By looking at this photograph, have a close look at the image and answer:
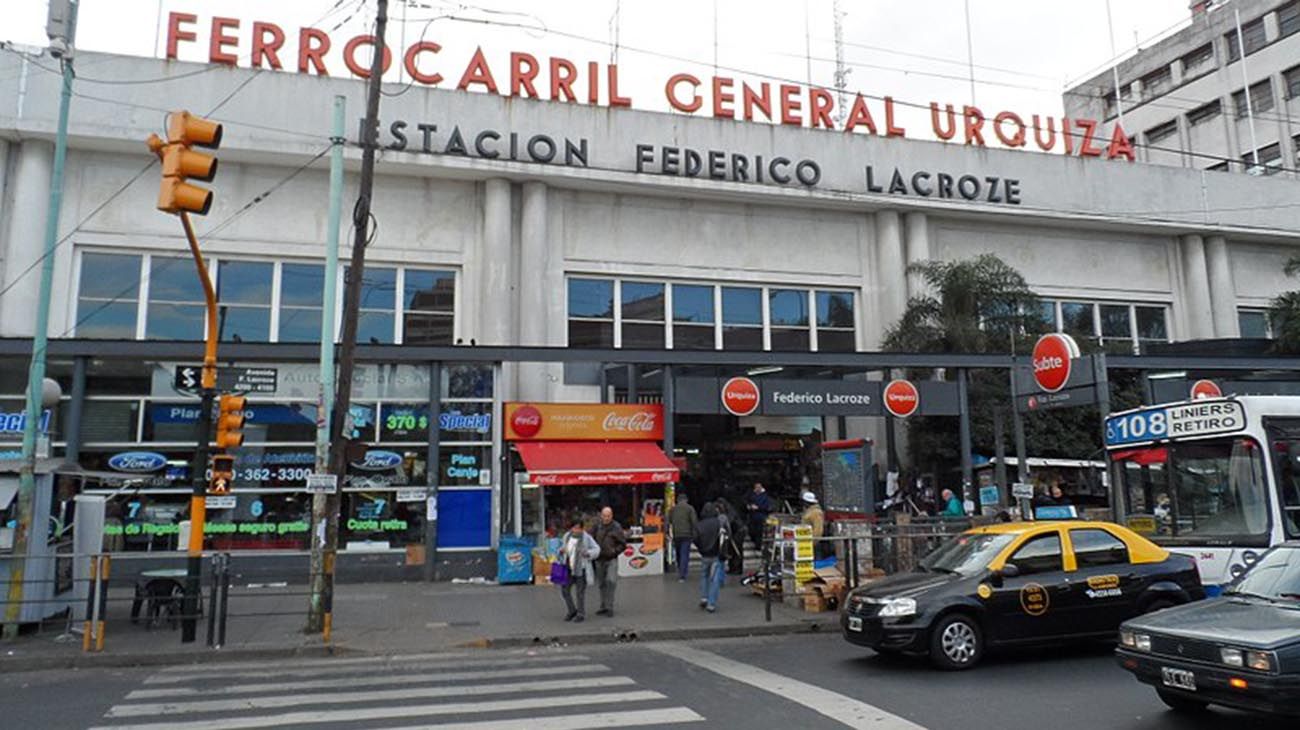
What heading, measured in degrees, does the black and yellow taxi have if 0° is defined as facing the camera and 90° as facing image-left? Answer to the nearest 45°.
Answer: approximately 45°

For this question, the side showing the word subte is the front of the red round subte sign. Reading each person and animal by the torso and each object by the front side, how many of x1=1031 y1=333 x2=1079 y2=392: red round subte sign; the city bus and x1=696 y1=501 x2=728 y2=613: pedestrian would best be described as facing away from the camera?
1

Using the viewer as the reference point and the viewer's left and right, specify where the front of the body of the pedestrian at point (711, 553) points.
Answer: facing away from the viewer

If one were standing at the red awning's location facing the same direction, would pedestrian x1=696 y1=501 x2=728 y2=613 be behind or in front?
in front

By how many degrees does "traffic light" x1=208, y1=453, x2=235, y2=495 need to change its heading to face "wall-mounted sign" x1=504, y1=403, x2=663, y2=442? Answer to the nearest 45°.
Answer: approximately 135° to its left

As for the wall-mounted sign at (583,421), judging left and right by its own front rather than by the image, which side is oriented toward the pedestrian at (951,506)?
left

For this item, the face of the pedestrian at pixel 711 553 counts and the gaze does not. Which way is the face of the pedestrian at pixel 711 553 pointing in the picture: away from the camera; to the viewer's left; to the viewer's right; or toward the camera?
away from the camera

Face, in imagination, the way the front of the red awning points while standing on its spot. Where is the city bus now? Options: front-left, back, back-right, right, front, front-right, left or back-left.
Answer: front-left

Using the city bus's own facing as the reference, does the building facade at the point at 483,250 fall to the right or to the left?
on its right

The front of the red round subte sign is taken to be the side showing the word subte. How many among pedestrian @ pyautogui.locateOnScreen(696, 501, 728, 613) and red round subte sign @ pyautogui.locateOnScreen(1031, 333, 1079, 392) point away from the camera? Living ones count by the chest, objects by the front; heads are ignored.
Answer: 1
